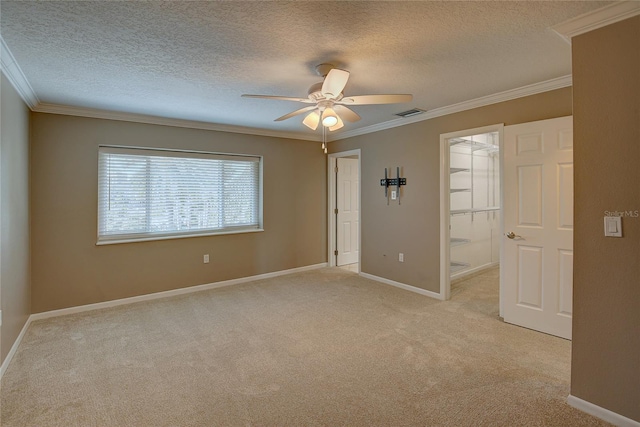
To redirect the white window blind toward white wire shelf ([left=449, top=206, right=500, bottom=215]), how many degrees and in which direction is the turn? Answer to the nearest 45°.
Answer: approximately 45° to its left

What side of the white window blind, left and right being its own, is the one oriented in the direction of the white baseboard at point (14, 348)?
right

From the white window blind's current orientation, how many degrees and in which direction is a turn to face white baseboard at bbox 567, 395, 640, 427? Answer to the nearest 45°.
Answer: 0° — it already faces it

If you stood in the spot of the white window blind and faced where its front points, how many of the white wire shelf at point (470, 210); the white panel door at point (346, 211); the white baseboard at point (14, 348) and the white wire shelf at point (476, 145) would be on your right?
1

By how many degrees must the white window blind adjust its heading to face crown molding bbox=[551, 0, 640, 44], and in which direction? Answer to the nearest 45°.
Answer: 0° — it already faces it

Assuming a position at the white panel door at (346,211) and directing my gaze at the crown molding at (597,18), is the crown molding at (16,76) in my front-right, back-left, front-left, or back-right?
front-right
